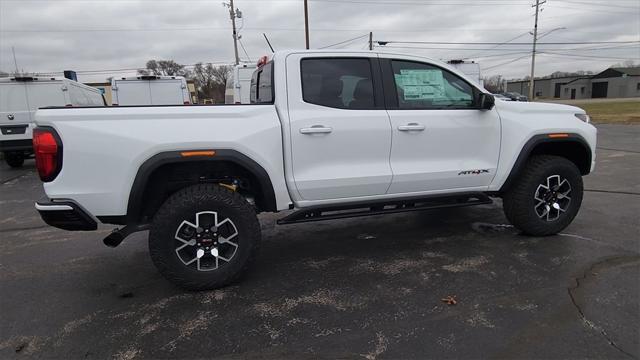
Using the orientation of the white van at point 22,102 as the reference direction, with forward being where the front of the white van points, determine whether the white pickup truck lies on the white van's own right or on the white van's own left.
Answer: on the white van's own right

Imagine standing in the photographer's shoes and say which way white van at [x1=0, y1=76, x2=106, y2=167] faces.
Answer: facing away from the viewer and to the right of the viewer

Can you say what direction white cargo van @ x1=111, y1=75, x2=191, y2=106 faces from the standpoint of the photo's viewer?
facing away from the viewer

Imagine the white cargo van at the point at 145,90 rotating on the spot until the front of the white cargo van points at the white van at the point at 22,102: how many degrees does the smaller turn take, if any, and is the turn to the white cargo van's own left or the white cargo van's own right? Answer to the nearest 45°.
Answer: approximately 90° to the white cargo van's own left

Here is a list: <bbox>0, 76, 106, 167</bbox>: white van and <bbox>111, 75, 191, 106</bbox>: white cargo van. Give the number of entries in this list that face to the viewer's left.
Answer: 0

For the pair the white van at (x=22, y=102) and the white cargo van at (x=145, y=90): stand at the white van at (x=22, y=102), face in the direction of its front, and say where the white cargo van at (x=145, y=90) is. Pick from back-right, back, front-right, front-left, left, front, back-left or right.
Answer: front-right

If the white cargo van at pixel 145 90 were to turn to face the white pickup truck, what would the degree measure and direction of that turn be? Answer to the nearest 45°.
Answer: approximately 180°
